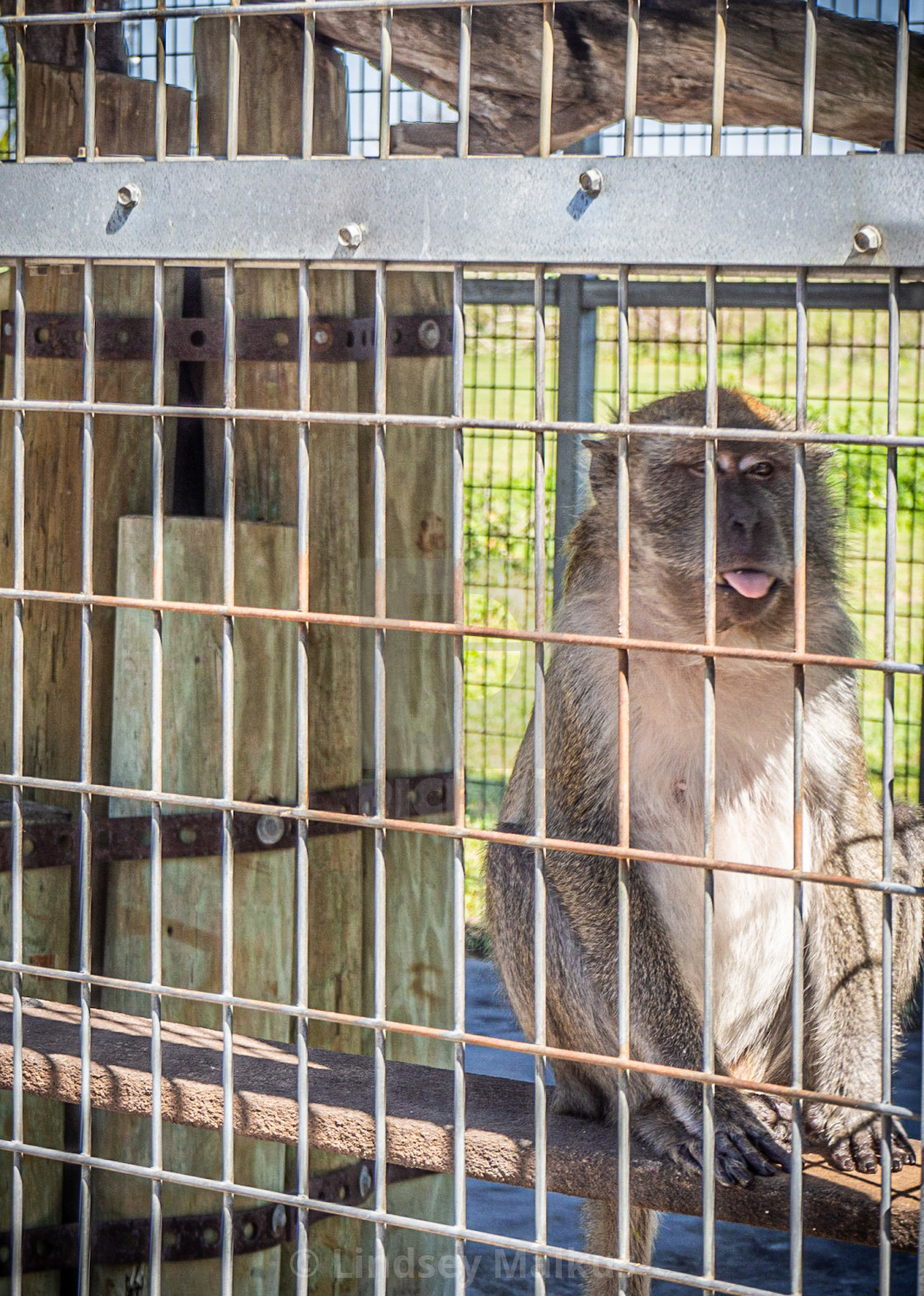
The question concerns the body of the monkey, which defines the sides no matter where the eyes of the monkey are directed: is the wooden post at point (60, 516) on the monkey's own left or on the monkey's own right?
on the monkey's own right

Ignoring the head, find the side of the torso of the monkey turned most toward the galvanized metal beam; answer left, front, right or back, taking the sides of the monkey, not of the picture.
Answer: front

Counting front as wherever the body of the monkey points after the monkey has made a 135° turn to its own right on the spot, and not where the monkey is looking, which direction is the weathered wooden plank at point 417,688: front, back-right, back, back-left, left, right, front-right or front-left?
front

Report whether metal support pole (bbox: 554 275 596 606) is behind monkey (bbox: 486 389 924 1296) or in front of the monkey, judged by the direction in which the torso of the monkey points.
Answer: behind

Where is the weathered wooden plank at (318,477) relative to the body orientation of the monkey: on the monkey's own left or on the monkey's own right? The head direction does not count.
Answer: on the monkey's own right

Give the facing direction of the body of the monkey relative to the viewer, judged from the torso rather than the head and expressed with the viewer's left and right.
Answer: facing the viewer
